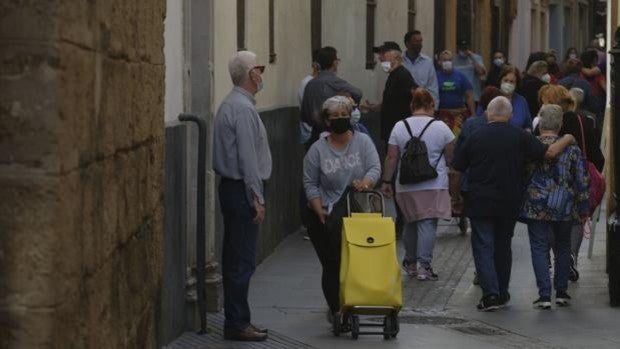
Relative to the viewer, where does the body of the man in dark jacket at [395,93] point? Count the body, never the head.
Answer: to the viewer's left

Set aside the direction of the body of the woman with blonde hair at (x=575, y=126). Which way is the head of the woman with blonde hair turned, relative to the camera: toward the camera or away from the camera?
away from the camera

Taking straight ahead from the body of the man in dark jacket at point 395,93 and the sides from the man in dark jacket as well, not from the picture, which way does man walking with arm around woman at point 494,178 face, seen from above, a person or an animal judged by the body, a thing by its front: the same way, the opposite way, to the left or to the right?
to the right

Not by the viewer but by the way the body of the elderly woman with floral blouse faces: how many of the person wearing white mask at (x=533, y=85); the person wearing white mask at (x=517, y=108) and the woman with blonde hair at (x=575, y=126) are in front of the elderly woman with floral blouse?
3

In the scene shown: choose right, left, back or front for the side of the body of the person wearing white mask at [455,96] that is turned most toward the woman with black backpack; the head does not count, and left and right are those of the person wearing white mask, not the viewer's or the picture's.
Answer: front

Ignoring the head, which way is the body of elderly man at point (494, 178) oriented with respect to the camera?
away from the camera

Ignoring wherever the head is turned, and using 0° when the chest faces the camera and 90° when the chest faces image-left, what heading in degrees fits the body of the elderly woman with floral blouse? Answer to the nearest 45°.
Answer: approximately 180°

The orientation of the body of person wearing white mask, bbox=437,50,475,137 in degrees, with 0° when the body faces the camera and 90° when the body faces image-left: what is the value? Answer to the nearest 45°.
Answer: approximately 0°

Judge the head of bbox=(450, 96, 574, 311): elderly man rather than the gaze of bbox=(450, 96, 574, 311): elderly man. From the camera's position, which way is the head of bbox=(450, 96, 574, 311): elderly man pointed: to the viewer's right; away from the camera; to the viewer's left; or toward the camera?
away from the camera

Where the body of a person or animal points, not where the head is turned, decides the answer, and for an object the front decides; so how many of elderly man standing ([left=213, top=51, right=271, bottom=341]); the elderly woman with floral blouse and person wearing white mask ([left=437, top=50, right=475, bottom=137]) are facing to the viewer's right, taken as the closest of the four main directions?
1

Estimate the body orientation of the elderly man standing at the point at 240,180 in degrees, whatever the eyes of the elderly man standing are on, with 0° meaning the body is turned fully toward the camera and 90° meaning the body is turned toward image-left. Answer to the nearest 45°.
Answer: approximately 270°

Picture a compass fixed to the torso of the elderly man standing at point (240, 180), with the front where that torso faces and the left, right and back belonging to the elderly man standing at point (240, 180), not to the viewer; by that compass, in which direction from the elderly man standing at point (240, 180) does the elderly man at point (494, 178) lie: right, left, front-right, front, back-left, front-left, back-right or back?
front-left

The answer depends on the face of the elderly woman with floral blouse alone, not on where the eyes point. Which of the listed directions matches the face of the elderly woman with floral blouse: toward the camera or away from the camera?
away from the camera

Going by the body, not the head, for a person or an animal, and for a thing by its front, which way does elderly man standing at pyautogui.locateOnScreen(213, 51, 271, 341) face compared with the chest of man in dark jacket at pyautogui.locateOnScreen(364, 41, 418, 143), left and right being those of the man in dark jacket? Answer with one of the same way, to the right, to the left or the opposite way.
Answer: the opposite way

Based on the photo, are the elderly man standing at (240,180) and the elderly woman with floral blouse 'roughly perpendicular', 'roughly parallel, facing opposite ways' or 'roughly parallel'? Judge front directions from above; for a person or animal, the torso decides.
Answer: roughly perpendicular
